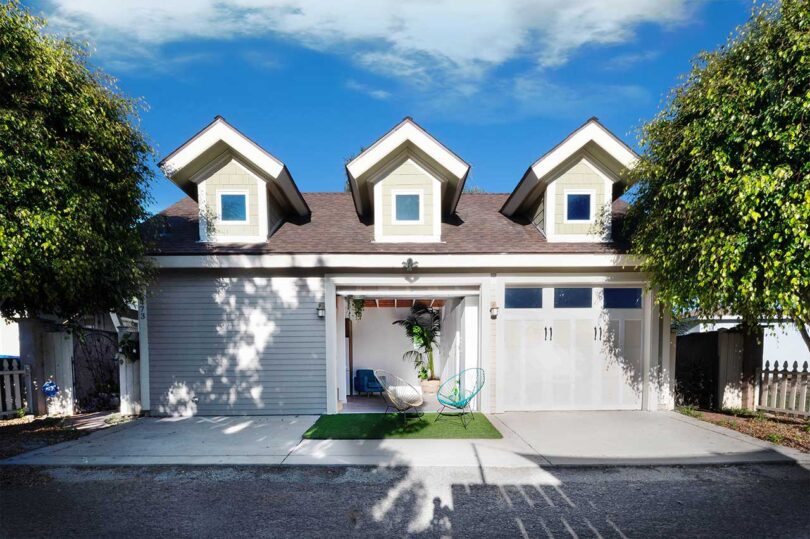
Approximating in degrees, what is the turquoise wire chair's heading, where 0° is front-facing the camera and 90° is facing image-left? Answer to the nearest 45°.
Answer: approximately 45°

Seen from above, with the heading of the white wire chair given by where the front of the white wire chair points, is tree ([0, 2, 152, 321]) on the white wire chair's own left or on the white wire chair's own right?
on the white wire chair's own right

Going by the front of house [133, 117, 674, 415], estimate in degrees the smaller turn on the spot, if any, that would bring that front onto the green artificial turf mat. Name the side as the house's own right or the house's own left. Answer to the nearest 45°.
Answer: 0° — it already faces it

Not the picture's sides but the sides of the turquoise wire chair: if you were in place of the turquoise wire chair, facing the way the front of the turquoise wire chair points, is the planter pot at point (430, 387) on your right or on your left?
on your right

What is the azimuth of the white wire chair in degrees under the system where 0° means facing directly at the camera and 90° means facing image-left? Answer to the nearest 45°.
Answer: approximately 315°
